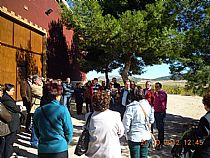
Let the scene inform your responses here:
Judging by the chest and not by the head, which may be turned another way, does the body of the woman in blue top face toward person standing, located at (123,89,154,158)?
no

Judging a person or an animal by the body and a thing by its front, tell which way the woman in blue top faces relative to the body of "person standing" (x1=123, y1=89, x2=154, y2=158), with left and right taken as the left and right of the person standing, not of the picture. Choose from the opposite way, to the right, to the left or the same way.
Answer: the same way

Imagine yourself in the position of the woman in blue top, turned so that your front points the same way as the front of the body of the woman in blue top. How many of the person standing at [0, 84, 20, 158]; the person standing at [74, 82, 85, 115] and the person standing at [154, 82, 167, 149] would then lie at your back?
0

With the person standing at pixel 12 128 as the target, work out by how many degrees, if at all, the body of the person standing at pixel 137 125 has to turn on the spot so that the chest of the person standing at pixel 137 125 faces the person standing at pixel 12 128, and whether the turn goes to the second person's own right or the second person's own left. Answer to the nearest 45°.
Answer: approximately 90° to the second person's own left

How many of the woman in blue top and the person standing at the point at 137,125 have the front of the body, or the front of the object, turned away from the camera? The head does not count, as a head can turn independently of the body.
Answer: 2

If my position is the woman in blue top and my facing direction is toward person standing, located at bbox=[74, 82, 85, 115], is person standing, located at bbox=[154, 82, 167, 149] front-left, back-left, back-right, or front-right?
front-right

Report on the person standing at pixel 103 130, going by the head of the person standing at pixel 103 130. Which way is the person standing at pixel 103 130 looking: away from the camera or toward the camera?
away from the camera

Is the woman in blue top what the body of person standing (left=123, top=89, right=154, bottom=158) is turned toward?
no

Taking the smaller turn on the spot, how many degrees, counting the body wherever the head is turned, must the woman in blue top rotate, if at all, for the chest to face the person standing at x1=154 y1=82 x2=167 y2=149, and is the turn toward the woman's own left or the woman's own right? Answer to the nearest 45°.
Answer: approximately 45° to the woman's own right

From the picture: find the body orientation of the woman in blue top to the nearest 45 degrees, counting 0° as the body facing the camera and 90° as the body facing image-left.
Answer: approximately 180°

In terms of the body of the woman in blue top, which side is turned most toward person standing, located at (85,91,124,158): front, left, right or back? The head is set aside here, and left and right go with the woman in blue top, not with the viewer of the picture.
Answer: right

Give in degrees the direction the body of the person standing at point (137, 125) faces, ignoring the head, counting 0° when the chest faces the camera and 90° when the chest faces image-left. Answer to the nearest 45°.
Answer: approximately 180°

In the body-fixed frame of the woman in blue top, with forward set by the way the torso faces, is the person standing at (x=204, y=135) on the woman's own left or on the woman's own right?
on the woman's own right

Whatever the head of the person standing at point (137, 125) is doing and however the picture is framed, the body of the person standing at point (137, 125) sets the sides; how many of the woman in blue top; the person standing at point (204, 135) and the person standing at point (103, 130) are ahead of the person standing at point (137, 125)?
0

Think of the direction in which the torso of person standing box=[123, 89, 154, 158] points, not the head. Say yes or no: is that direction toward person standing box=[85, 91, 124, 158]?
no
